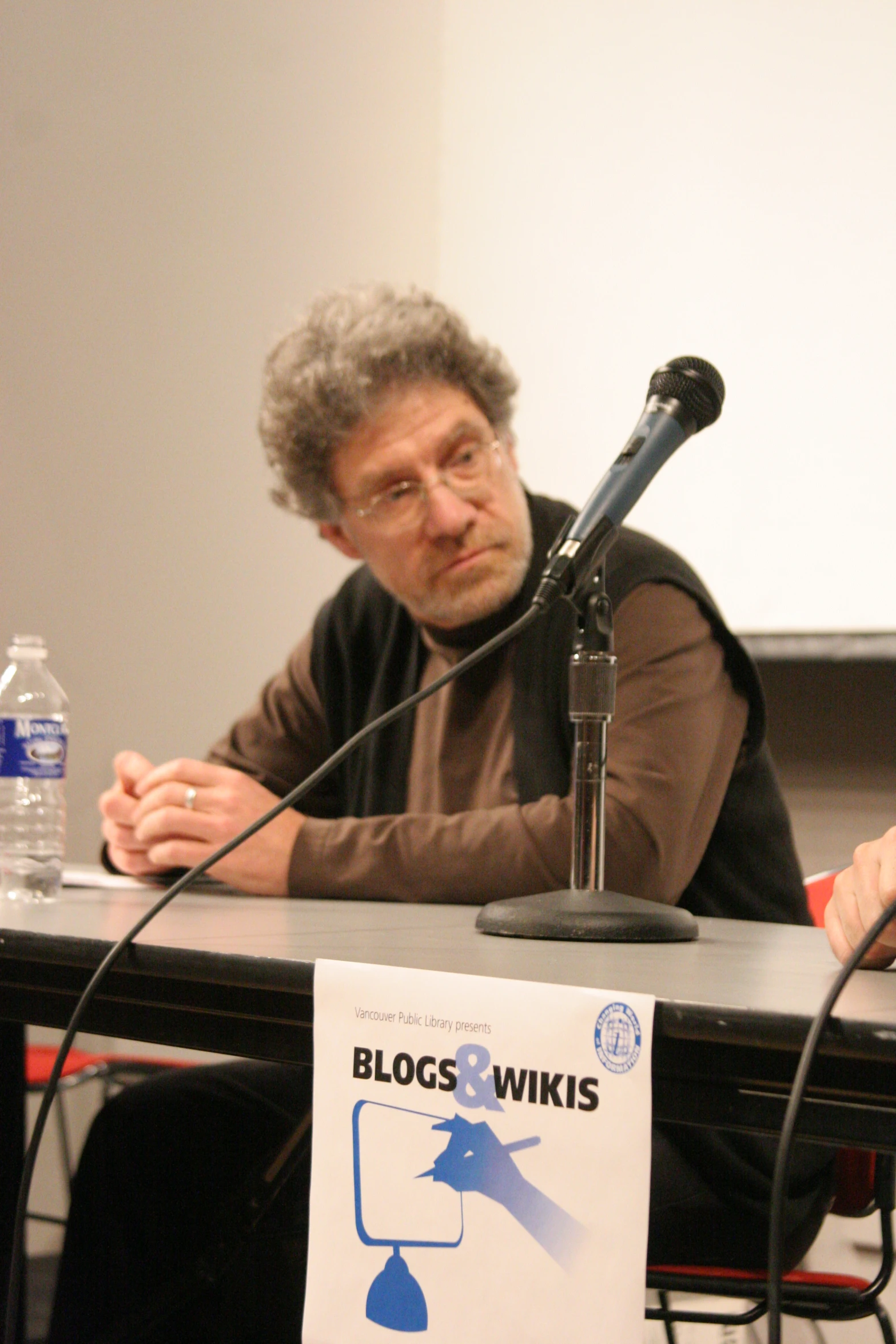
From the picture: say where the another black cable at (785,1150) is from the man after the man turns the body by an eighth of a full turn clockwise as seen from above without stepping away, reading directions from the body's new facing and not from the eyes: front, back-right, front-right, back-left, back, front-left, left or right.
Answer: left

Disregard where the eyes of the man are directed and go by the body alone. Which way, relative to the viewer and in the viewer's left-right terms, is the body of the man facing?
facing the viewer and to the left of the viewer

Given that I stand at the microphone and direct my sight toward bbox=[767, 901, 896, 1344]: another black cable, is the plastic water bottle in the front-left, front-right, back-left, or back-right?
back-right

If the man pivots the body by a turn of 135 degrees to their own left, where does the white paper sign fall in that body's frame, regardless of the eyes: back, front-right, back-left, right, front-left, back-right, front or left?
right

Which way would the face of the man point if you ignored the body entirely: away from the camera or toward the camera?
toward the camera
